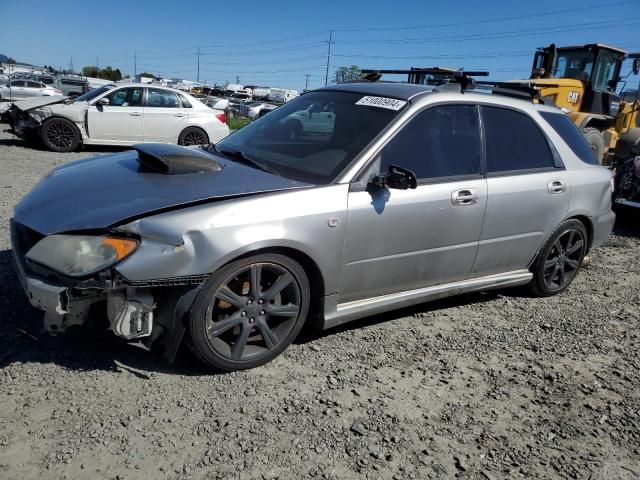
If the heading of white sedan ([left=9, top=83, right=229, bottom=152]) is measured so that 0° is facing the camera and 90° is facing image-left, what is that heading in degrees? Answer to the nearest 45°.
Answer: approximately 90°

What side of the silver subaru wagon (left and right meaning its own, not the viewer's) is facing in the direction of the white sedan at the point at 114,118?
right

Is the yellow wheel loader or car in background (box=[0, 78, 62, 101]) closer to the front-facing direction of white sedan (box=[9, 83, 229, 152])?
the car in background

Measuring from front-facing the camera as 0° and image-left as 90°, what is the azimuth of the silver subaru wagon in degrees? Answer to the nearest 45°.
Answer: approximately 45°

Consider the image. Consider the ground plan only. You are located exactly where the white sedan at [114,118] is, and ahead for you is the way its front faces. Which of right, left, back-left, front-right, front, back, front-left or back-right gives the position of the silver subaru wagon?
left

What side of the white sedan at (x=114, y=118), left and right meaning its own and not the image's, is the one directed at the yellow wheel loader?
back

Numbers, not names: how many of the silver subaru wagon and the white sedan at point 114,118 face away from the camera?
0

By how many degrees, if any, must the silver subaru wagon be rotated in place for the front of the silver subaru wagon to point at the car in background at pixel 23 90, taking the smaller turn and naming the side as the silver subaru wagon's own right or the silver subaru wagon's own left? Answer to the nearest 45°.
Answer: approximately 90° to the silver subaru wagon's own right
